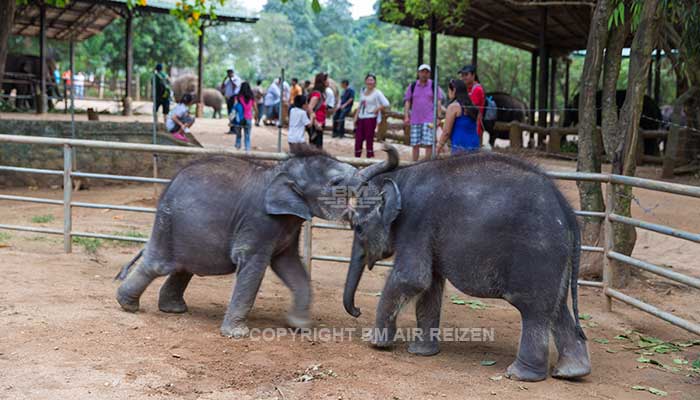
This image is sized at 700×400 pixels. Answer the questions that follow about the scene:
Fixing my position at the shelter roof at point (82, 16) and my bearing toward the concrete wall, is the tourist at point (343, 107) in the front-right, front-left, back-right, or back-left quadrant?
front-left

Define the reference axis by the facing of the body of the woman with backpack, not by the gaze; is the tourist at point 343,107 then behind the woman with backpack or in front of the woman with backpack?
in front

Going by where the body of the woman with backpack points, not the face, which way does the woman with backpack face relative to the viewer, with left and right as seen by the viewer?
facing away from the viewer

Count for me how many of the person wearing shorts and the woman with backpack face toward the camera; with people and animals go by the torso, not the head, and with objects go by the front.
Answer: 1

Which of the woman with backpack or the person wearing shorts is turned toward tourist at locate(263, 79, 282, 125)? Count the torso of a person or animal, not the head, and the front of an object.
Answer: the woman with backpack

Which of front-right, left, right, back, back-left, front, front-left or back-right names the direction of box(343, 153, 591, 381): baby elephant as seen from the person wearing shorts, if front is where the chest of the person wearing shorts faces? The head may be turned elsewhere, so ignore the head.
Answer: front

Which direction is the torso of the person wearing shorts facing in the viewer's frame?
toward the camera

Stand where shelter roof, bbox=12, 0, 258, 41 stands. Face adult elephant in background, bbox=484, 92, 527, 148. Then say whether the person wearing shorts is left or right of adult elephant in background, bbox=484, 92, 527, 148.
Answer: right

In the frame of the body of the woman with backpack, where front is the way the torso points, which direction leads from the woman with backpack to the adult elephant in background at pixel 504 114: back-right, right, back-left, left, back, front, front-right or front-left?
front-right

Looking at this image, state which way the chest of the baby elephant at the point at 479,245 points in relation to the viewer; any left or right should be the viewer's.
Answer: facing away from the viewer and to the left of the viewer

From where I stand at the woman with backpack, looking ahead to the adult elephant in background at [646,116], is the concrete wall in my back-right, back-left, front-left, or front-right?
back-right
